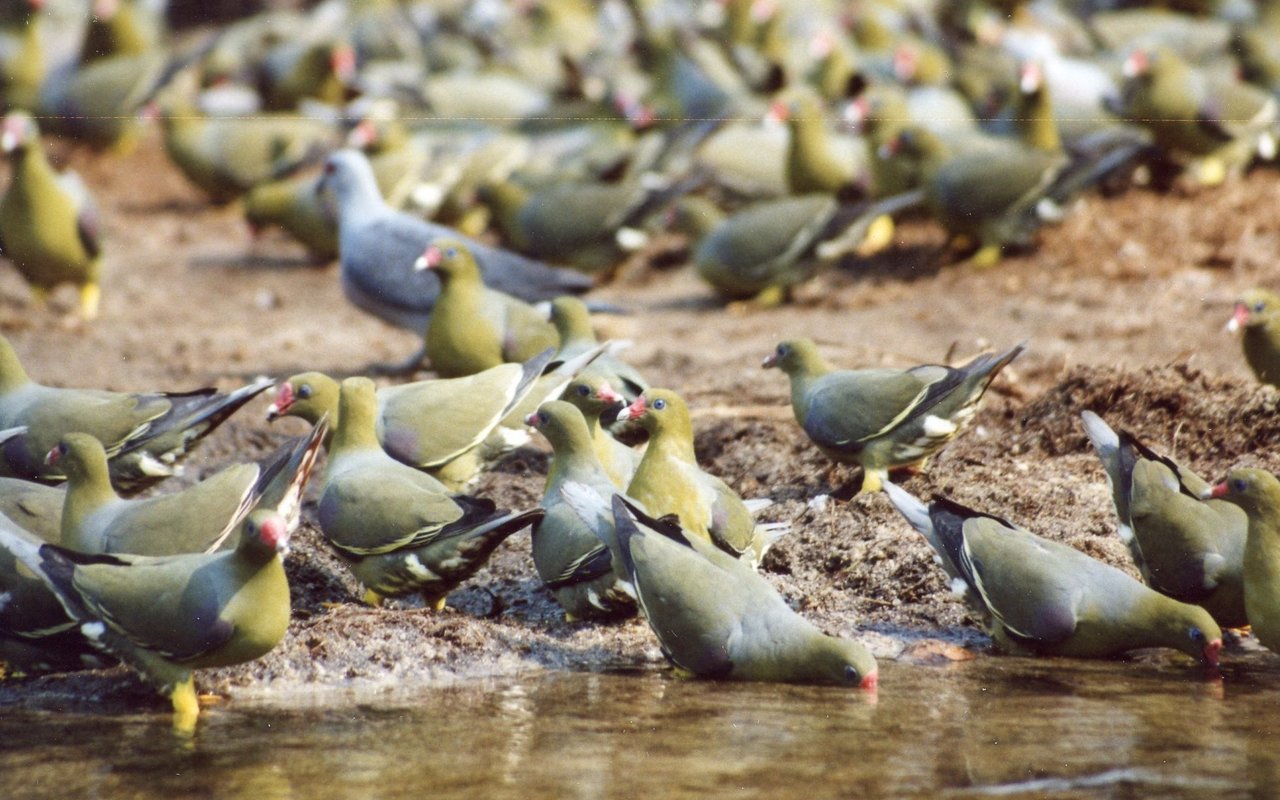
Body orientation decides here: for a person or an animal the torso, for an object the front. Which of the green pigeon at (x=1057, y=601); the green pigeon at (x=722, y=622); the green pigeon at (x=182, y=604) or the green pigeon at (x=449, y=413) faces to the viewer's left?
the green pigeon at (x=449, y=413)

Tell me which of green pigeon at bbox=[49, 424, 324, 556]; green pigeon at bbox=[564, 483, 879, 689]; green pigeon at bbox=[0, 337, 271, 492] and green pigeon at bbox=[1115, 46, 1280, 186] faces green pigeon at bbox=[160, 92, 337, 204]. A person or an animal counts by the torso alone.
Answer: green pigeon at bbox=[1115, 46, 1280, 186]

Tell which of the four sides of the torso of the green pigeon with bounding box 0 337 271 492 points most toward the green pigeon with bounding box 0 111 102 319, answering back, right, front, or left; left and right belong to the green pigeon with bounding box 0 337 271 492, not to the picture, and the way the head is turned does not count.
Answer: right

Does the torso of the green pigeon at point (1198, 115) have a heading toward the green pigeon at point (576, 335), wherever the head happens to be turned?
no

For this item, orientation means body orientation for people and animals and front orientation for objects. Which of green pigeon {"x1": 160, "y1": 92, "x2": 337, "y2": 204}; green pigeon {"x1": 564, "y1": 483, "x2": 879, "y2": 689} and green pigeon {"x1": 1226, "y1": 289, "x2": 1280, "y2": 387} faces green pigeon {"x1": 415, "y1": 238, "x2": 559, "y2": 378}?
green pigeon {"x1": 1226, "y1": 289, "x2": 1280, "y2": 387}

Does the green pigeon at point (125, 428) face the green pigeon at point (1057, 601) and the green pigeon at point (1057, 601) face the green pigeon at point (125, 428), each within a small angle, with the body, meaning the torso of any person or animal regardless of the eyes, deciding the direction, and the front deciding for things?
no

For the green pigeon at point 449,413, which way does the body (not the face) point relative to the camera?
to the viewer's left

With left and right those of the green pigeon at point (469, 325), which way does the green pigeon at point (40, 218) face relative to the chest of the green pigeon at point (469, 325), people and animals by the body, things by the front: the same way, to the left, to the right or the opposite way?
the same way

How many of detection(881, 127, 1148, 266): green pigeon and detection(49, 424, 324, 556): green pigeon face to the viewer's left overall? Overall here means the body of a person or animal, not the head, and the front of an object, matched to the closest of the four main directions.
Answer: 2

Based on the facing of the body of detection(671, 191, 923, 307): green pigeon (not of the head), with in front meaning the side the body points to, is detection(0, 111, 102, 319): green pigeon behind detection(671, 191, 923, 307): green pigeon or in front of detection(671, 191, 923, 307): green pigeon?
in front

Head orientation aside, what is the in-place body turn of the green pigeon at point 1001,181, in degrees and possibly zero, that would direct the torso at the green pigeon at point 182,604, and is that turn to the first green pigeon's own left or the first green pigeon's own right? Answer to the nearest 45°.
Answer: approximately 90° to the first green pigeon's own left

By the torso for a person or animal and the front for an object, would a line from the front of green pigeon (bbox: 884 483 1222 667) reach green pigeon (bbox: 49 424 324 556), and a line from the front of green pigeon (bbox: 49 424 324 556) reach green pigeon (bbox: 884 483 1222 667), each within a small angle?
no

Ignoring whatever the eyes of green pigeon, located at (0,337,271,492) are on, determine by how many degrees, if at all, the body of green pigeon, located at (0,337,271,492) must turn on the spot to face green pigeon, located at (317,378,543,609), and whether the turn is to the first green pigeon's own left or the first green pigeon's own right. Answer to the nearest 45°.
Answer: approximately 135° to the first green pigeon's own left

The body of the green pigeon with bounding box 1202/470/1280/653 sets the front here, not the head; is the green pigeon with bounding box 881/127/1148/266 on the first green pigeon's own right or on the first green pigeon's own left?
on the first green pigeon's own right

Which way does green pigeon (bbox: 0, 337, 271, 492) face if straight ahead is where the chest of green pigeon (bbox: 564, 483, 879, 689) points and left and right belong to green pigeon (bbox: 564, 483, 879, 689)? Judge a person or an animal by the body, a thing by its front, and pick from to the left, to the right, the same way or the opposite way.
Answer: the opposite way

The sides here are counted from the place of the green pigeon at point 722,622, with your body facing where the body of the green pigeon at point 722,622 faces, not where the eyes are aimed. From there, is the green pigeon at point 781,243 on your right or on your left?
on your left

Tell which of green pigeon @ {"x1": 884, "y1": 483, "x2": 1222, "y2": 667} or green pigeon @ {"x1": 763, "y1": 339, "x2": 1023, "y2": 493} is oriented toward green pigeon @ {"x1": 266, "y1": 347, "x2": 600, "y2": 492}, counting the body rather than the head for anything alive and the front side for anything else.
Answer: green pigeon @ {"x1": 763, "y1": 339, "x2": 1023, "y2": 493}
